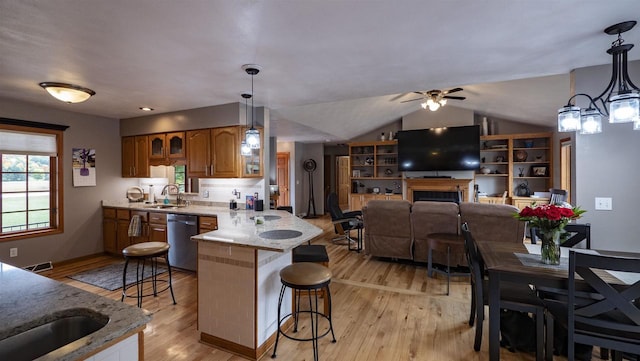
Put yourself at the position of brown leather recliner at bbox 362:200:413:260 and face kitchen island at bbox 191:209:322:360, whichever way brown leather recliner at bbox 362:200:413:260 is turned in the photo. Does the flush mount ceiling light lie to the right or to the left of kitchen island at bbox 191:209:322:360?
right

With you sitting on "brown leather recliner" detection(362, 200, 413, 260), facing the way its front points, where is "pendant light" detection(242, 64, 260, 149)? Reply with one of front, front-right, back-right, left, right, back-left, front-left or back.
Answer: back-left

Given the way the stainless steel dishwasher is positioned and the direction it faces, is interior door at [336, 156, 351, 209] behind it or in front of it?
behind

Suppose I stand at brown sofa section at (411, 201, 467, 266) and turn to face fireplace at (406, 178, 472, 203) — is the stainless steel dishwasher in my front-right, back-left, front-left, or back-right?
back-left

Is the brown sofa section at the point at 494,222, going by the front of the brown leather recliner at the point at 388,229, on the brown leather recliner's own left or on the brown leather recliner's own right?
on the brown leather recliner's own right

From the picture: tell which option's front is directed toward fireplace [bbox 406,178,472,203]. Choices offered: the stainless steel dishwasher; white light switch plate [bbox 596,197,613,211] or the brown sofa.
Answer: the brown sofa

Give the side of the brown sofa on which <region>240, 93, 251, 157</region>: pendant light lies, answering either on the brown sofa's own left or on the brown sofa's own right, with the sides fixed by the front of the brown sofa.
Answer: on the brown sofa's own left

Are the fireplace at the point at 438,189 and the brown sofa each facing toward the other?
yes

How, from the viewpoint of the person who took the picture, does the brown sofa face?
facing away from the viewer

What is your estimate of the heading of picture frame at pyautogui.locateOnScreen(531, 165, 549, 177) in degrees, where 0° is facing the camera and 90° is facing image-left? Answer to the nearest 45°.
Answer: approximately 0°

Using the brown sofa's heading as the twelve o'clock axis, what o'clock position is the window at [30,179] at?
The window is roughly at 8 o'clock from the brown sofa.

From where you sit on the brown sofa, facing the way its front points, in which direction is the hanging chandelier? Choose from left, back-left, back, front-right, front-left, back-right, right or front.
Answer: back-right

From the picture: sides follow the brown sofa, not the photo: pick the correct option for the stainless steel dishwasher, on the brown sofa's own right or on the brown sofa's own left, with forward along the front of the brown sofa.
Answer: on the brown sofa's own left
